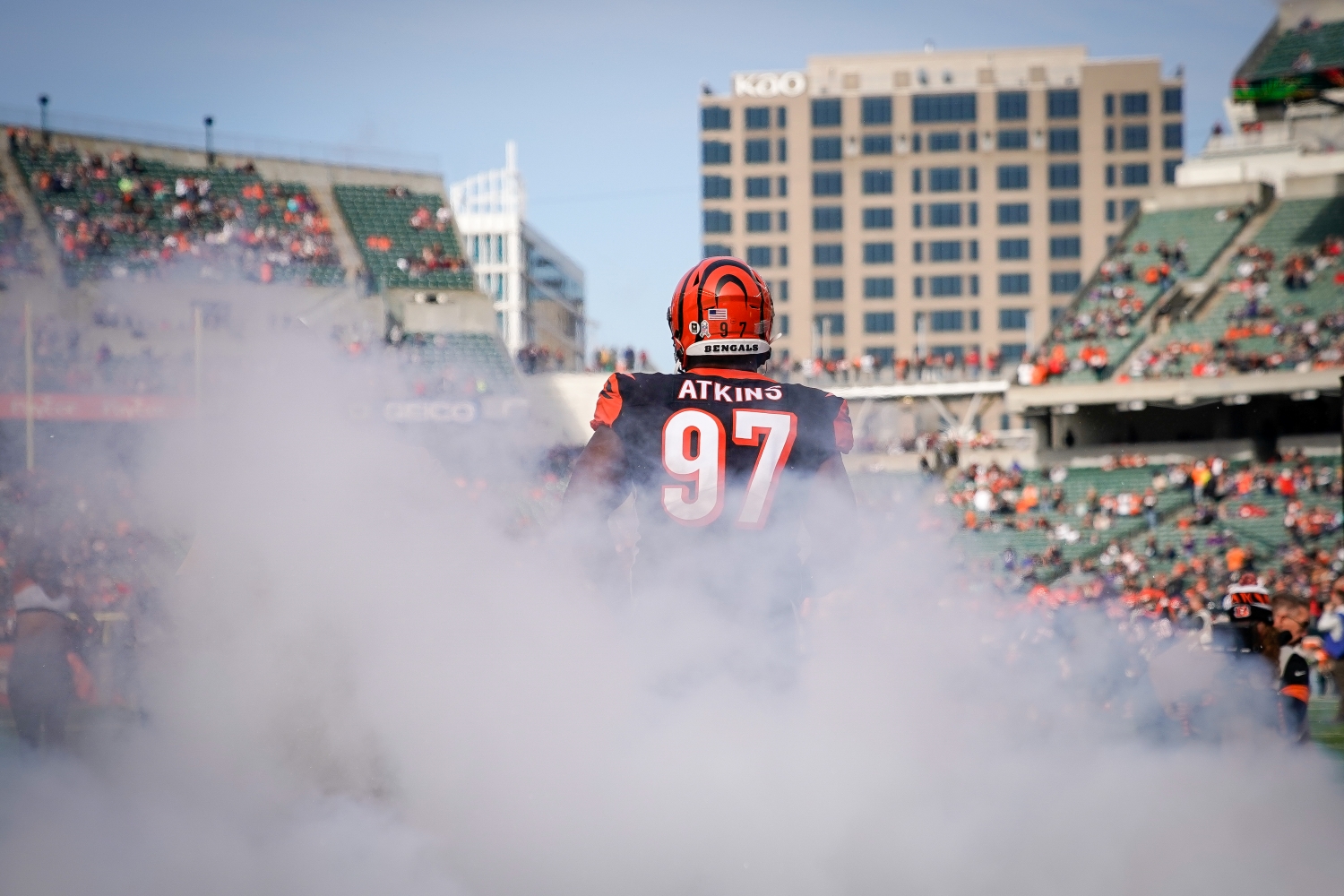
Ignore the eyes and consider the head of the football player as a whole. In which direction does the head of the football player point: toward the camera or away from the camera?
away from the camera

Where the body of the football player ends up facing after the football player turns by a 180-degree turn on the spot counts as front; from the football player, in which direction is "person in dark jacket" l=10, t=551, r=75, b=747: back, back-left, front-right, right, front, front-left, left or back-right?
back-right

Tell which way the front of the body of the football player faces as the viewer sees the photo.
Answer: away from the camera
